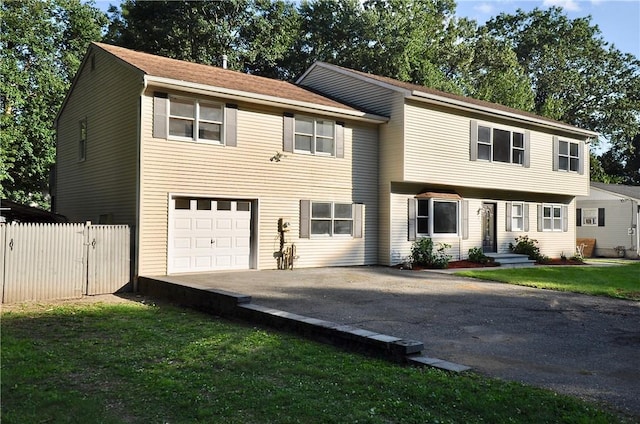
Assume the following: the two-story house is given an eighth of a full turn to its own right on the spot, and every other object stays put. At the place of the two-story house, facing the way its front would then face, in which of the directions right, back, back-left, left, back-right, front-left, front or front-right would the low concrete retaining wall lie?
front

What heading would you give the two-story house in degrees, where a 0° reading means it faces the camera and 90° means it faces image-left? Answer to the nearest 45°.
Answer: approximately 315°

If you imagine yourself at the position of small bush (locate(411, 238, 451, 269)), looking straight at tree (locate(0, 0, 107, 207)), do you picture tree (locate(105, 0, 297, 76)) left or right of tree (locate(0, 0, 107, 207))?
right

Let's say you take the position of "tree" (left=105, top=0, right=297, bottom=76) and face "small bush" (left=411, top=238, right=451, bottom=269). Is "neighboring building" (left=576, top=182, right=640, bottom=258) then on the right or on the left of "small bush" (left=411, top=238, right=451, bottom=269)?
left

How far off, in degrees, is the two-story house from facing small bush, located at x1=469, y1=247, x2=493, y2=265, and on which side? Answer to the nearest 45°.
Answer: approximately 90° to its left

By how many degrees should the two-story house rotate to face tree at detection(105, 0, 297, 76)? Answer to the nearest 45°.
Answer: approximately 135° to its left

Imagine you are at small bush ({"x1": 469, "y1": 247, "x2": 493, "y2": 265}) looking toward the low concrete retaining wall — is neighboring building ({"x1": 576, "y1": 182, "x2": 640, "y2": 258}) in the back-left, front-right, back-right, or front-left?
back-left

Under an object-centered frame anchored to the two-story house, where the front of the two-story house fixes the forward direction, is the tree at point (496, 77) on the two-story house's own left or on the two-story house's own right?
on the two-story house's own left

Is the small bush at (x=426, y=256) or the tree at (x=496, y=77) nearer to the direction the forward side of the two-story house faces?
the small bush
